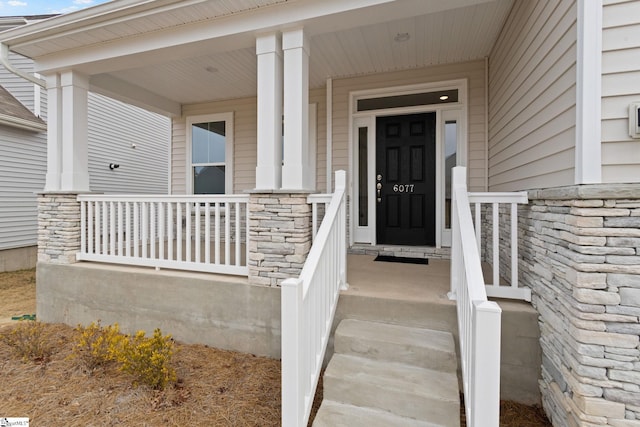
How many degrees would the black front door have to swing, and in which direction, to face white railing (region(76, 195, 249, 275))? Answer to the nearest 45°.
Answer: approximately 45° to its right

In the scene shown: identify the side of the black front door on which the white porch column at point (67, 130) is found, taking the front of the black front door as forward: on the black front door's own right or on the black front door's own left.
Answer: on the black front door's own right

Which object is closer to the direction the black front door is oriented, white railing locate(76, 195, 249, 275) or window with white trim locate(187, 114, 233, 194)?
the white railing

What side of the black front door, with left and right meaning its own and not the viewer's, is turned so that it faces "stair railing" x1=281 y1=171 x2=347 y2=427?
front

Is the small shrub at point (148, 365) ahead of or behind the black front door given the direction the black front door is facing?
ahead

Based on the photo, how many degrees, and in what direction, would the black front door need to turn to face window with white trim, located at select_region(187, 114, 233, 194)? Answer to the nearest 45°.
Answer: approximately 90° to its right

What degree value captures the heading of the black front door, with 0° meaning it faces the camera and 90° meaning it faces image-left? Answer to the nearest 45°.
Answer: approximately 0°
